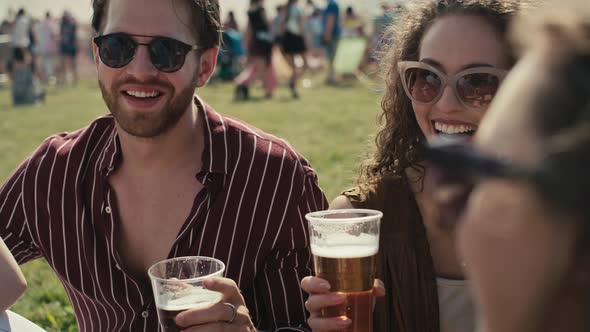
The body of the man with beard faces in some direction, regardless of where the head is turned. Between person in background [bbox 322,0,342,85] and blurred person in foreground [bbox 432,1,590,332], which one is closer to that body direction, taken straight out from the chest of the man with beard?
the blurred person in foreground

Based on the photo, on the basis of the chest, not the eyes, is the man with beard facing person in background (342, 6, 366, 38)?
no

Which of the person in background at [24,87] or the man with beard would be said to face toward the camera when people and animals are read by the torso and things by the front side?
the man with beard

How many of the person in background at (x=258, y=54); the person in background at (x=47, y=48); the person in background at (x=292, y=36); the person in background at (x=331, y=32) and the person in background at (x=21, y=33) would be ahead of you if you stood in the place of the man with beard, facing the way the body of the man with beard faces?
0

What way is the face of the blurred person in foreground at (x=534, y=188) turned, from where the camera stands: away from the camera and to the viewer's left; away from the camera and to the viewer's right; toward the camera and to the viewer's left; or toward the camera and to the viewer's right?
away from the camera and to the viewer's left

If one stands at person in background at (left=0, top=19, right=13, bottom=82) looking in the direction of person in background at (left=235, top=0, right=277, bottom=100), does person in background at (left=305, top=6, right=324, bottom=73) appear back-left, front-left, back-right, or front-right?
front-left

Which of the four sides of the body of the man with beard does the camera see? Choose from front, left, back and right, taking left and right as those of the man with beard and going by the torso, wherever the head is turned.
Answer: front

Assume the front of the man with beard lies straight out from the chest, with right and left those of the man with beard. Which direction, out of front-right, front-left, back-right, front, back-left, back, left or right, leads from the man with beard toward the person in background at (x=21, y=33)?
back

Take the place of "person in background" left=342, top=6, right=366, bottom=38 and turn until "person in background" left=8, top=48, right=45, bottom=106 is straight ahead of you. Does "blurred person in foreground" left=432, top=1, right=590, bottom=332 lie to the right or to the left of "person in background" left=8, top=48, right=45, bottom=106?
left

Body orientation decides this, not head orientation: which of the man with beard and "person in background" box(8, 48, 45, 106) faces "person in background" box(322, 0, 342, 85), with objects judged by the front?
"person in background" box(8, 48, 45, 106)

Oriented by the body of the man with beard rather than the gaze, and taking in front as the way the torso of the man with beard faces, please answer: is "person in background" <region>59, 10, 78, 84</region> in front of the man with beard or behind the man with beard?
behind
